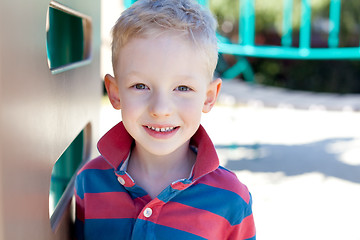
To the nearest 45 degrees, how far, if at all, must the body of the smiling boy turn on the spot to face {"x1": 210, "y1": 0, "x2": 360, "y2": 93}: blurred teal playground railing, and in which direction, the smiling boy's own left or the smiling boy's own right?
approximately 180°
